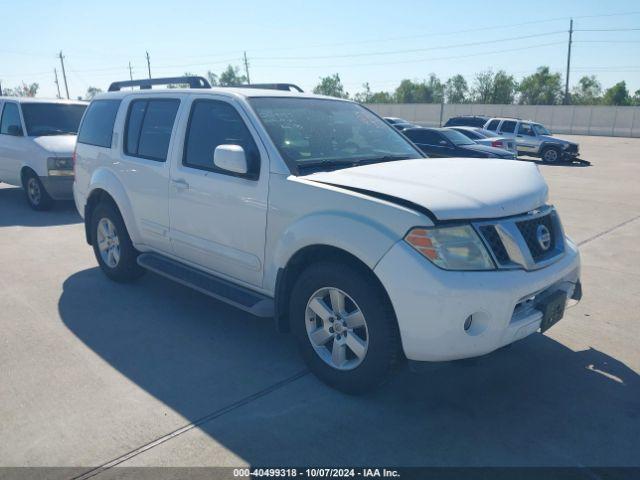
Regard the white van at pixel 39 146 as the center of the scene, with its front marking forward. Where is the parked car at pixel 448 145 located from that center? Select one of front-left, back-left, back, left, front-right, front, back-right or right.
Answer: front-left

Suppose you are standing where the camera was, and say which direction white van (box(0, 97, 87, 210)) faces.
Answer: facing the viewer and to the right of the viewer

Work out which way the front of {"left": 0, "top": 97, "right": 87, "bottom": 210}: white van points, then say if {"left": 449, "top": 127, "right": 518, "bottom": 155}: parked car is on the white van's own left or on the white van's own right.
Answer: on the white van's own left

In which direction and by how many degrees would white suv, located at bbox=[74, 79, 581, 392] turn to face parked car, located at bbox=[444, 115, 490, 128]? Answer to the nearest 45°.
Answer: approximately 135° to its left

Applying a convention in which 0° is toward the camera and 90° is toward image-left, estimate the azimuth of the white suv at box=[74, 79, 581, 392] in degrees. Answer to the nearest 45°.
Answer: approximately 315°

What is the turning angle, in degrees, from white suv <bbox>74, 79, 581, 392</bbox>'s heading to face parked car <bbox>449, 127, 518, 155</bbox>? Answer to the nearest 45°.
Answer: approximately 135° to its left

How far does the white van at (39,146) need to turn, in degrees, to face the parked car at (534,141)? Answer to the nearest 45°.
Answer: approximately 45° to its left

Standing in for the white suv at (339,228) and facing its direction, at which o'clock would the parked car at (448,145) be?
The parked car is roughly at 8 o'clock from the white suv.

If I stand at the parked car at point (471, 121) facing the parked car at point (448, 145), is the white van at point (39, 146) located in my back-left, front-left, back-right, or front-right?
front-right

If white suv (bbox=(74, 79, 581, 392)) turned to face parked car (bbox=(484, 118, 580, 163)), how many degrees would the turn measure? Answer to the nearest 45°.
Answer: approximately 90° to its left

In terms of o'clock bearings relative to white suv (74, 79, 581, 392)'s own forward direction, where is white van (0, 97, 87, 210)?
white van (0, 97, 87, 210) is roughly at 6 o'clock from white suv (74, 79, 581, 392).

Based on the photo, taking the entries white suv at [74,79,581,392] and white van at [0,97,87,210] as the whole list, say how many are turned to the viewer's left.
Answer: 0
